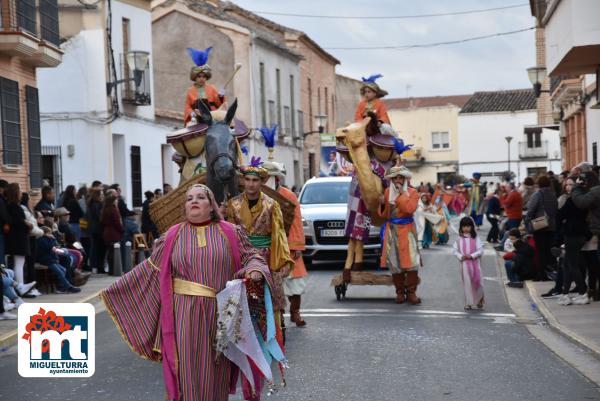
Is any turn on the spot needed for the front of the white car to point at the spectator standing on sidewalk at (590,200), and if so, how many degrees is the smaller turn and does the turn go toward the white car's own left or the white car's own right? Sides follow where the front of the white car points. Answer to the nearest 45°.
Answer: approximately 45° to the white car's own left

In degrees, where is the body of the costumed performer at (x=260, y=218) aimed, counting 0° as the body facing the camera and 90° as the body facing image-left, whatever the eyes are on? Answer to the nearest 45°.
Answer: approximately 0°

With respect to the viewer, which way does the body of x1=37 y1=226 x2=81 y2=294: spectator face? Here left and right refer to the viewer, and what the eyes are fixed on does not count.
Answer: facing to the right of the viewer

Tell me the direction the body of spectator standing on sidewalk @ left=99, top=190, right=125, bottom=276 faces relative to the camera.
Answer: to the viewer's right

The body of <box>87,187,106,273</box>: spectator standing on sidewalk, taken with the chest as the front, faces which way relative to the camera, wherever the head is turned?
to the viewer's right

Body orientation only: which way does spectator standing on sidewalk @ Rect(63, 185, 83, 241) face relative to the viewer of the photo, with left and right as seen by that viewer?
facing to the right of the viewer

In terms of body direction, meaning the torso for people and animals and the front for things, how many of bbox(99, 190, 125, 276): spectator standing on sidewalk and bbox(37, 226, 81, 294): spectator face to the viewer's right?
2

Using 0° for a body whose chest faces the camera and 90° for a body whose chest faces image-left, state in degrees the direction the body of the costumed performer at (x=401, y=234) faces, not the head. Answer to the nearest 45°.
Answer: approximately 0°
